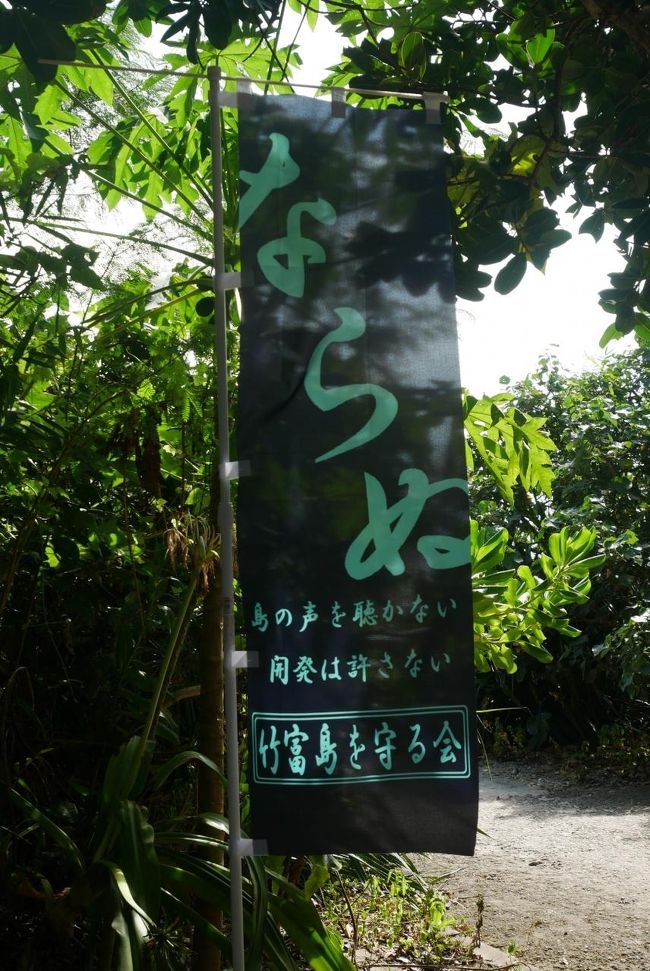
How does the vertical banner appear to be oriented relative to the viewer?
toward the camera
